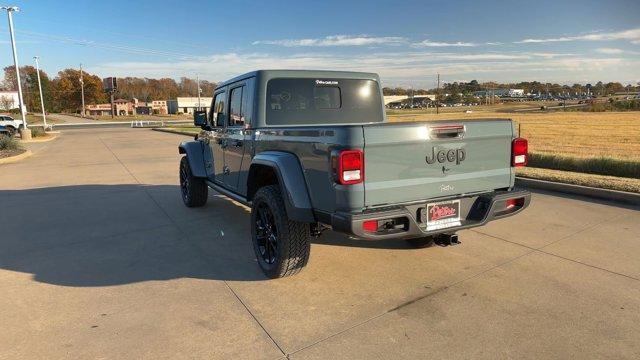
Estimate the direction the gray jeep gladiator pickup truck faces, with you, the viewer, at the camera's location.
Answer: facing away from the viewer and to the left of the viewer

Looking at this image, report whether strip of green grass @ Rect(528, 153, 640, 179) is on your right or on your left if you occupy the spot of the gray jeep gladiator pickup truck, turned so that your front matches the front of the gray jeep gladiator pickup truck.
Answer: on your right
